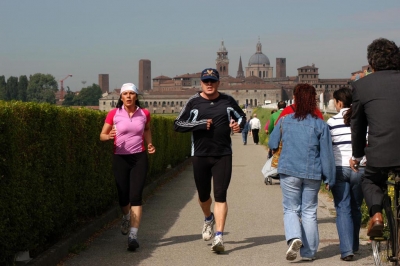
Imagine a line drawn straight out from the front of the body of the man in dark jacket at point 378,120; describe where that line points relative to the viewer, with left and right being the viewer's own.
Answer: facing away from the viewer

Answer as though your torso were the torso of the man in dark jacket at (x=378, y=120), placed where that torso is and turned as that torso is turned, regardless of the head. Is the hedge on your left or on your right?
on your left

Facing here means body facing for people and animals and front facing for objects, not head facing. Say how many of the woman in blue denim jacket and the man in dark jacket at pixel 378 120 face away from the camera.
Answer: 2

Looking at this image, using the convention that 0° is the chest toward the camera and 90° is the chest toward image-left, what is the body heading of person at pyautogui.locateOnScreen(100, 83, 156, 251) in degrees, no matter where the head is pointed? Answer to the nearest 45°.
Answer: approximately 0°

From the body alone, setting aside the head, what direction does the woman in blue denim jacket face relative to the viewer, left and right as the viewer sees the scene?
facing away from the viewer

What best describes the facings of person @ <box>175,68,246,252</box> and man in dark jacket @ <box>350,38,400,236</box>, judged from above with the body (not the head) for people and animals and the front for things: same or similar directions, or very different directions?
very different directions

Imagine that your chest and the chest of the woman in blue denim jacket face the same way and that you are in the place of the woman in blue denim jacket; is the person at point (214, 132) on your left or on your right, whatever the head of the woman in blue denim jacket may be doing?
on your left

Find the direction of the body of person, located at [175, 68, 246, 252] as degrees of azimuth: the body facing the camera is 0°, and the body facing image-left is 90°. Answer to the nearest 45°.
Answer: approximately 0°
